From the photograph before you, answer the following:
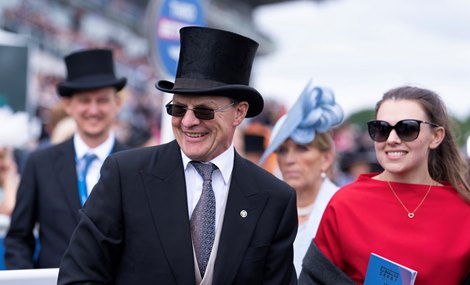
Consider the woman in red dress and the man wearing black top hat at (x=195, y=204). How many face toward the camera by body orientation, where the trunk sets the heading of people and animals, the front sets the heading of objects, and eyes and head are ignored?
2

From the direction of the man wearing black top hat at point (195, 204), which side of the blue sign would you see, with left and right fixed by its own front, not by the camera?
front

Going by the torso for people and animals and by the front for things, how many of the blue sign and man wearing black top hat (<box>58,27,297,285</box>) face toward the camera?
2

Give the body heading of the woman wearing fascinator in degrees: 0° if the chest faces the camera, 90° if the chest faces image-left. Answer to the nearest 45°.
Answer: approximately 45°

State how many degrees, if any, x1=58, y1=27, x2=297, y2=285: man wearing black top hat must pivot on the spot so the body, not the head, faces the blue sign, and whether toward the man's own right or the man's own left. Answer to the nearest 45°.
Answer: approximately 180°

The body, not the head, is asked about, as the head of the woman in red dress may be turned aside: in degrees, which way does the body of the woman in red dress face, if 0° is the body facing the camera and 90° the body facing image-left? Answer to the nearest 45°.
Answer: approximately 0°

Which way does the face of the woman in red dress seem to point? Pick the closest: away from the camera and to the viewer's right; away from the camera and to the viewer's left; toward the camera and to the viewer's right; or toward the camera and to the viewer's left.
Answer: toward the camera and to the viewer's left

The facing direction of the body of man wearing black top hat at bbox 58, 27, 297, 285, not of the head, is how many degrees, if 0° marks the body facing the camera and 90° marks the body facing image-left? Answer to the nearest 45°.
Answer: approximately 0°

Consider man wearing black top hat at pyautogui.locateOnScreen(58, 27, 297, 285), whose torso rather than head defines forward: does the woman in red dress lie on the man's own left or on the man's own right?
on the man's own left

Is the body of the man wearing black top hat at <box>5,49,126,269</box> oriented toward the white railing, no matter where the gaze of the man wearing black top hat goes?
yes

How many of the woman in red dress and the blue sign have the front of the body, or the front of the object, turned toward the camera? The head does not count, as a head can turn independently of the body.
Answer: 2

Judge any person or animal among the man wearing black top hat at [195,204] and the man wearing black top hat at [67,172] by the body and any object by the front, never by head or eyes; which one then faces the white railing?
the man wearing black top hat at [67,172]
